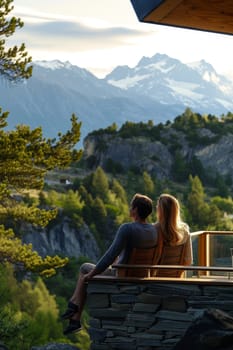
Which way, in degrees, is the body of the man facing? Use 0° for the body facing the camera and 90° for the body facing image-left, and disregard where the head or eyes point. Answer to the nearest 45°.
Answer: approximately 135°

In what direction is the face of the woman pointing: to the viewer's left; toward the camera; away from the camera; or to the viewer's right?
away from the camera

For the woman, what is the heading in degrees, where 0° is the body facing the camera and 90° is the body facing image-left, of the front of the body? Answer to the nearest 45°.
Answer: approximately 135°

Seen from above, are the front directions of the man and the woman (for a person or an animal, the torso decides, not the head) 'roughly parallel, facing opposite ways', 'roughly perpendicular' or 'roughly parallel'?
roughly parallel

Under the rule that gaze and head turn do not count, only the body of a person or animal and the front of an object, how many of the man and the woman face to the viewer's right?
0
